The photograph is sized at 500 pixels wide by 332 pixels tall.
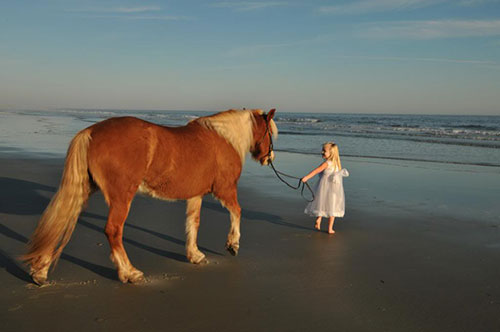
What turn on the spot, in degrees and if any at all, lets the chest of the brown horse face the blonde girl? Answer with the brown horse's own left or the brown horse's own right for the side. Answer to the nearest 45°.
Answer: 0° — it already faces them

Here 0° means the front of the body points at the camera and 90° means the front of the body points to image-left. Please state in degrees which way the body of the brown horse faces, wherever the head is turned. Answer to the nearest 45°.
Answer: approximately 225°
